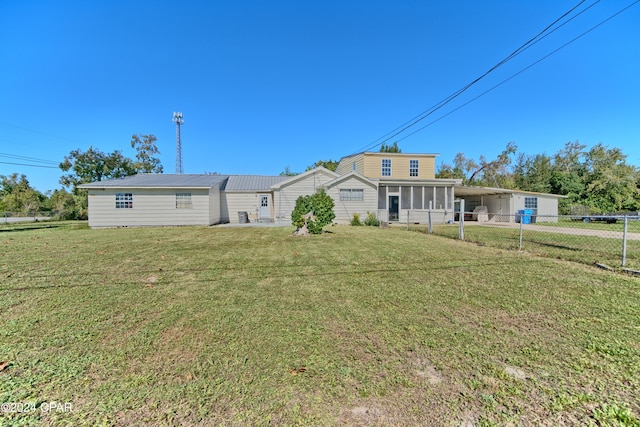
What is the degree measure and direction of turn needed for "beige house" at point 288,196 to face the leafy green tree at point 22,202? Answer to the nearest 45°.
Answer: approximately 90° to its right

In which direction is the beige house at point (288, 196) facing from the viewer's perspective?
toward the camera

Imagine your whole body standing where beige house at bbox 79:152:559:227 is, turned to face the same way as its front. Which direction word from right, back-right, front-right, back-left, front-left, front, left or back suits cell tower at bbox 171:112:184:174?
back-right

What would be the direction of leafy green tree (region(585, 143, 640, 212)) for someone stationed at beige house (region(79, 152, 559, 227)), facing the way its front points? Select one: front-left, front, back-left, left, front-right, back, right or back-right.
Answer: left

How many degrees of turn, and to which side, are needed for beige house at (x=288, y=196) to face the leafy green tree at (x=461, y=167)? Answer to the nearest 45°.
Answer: approximately 135° to its left

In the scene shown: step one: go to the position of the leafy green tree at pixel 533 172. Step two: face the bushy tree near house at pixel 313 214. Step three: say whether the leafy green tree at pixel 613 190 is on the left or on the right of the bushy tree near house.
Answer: left

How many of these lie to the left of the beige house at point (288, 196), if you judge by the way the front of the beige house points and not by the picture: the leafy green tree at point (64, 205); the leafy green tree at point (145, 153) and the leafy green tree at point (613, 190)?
1

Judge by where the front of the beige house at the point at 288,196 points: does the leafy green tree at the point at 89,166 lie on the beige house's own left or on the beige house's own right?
on the beige house's own right

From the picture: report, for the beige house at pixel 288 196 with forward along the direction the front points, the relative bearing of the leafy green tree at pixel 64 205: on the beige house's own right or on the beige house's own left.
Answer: on the beige house's own right
